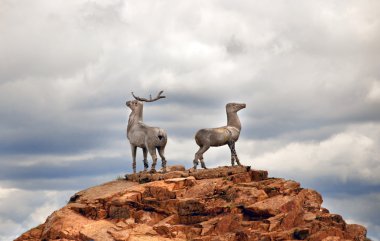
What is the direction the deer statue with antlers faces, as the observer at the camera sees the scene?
facing away from the viewer and to the left of the viewer
